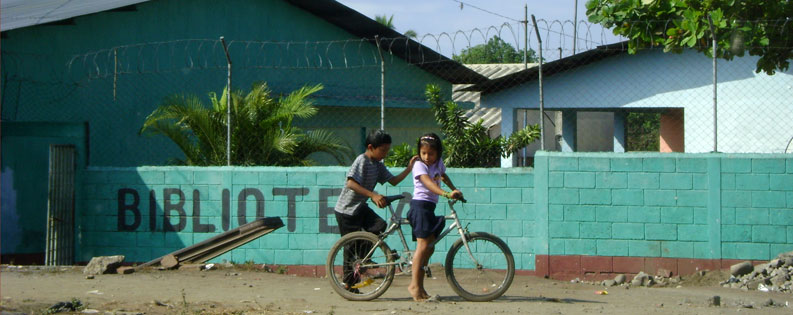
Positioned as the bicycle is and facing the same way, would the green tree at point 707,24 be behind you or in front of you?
in front

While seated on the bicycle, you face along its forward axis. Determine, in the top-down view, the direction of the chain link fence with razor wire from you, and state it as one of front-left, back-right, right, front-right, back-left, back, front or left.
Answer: left

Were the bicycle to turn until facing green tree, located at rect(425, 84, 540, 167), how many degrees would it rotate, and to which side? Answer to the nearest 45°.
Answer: approximately 90° to its left

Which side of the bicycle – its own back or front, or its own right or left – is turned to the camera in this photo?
right

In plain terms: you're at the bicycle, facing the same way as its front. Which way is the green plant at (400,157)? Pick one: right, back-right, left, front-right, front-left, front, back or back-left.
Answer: left

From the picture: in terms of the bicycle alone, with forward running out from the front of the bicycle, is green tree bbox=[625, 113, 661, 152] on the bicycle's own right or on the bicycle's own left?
on the bicycle's own left

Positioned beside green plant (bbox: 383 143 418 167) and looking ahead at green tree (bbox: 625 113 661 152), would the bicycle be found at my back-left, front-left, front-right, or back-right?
back-right

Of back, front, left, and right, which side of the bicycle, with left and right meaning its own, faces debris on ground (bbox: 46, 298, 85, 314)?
back

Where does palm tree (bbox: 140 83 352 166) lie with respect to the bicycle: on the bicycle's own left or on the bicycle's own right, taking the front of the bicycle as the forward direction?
on the bicycle's own left

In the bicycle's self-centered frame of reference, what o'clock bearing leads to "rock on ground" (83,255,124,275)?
The rock on ground is roughly at 7 o'clock from the bicycle.
